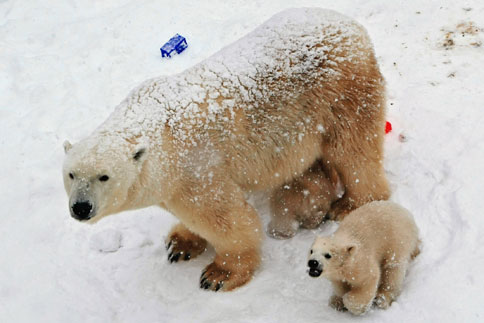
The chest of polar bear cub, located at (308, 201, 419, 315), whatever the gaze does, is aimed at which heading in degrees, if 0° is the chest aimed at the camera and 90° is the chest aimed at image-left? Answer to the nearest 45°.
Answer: approximately 45°

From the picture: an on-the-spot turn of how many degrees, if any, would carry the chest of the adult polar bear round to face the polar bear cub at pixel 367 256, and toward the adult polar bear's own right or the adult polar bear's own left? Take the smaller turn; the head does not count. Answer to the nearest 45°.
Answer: approximately 90° to the adult polar bear's own left

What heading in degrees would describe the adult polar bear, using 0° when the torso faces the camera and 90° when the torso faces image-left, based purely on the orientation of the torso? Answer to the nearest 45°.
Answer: approximately 45°

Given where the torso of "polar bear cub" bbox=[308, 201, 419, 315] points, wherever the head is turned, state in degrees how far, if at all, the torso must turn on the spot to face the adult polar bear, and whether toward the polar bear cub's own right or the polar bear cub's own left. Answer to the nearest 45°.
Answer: approximately 90° to the polar bear cub's own right
